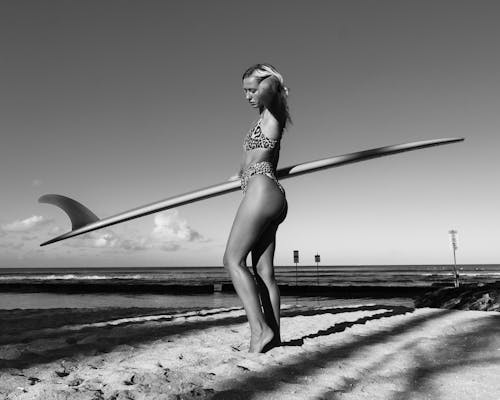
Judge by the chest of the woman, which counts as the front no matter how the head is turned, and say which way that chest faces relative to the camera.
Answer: to the viewer's left

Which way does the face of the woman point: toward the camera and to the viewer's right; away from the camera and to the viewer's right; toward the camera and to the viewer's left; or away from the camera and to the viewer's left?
toward the camera and to the viewer's left
